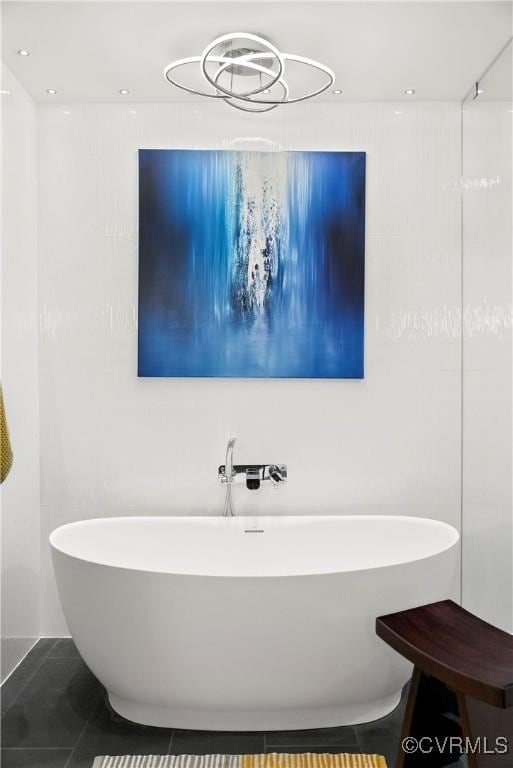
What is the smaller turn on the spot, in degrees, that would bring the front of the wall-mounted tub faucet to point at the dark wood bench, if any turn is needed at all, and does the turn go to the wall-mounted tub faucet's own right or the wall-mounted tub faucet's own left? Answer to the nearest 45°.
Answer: approximately 45° to the wall-mounted tub faucet's own left

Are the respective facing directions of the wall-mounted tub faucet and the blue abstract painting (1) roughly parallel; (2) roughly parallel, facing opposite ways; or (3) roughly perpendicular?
roughly parallel

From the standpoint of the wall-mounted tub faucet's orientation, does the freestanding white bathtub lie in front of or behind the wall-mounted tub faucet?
in front

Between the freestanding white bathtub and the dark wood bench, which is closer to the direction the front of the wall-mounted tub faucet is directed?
the freestanding white bathtub

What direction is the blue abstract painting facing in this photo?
toward the camera

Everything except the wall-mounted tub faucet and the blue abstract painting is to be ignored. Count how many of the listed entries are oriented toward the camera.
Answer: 2

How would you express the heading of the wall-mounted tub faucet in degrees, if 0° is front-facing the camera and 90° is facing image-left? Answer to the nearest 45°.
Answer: approximately 0°
